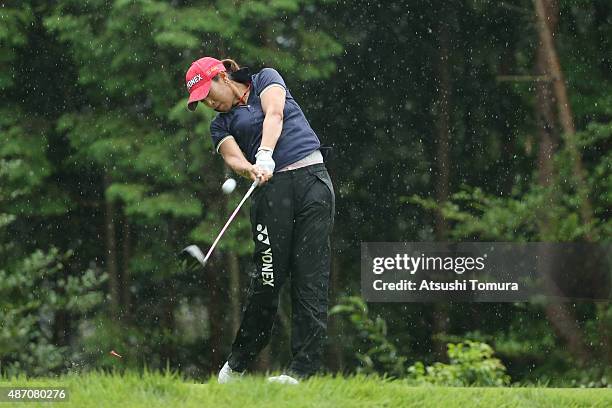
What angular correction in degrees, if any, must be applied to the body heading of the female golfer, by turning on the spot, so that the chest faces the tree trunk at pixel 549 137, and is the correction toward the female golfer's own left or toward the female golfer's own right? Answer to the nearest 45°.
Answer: approximately 180°

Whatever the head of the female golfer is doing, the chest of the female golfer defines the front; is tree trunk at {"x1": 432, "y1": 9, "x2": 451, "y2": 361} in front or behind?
behind

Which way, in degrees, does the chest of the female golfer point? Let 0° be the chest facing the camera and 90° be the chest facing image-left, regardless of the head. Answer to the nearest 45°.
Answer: approximately 45°

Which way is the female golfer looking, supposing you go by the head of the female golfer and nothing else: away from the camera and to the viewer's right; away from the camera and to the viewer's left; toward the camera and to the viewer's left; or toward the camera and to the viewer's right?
toward the camera and to the viewer's left

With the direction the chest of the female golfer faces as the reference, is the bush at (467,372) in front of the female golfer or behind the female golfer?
behind
